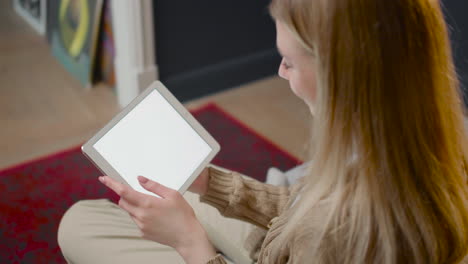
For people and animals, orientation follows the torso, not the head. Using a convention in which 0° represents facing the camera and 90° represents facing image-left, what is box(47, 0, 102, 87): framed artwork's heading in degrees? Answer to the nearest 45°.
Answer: approximately 45°

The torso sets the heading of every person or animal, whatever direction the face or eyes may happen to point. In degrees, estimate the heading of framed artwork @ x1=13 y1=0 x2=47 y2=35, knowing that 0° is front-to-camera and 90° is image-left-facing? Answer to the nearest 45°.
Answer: approximately 45°

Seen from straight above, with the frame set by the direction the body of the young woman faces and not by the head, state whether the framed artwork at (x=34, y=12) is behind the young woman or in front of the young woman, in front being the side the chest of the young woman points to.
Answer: in front

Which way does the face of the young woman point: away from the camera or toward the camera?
away from the camera

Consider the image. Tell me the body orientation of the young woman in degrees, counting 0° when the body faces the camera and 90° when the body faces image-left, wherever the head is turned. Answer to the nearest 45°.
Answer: approximately 135°

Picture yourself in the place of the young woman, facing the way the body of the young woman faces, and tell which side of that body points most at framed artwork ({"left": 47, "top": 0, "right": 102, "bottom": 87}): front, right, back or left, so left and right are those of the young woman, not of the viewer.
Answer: front

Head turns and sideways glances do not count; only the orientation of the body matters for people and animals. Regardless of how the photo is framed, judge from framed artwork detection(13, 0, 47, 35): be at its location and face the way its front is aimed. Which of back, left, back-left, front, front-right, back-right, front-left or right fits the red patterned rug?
front-left

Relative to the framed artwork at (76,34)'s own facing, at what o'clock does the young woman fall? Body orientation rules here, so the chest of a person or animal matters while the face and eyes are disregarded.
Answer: The young woman is roughly at 10 o'clock from the framed artwork.

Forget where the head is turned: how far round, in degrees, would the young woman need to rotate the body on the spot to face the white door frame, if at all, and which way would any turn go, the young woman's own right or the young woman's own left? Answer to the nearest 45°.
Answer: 0° — they already face it

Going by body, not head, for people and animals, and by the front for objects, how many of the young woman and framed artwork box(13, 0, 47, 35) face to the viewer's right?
0

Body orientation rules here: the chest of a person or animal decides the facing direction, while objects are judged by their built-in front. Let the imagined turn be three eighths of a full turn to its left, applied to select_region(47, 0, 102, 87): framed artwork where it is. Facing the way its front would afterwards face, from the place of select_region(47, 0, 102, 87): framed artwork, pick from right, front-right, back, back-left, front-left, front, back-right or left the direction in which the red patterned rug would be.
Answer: right

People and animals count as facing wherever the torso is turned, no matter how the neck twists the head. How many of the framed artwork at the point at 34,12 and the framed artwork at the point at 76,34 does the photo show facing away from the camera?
0
